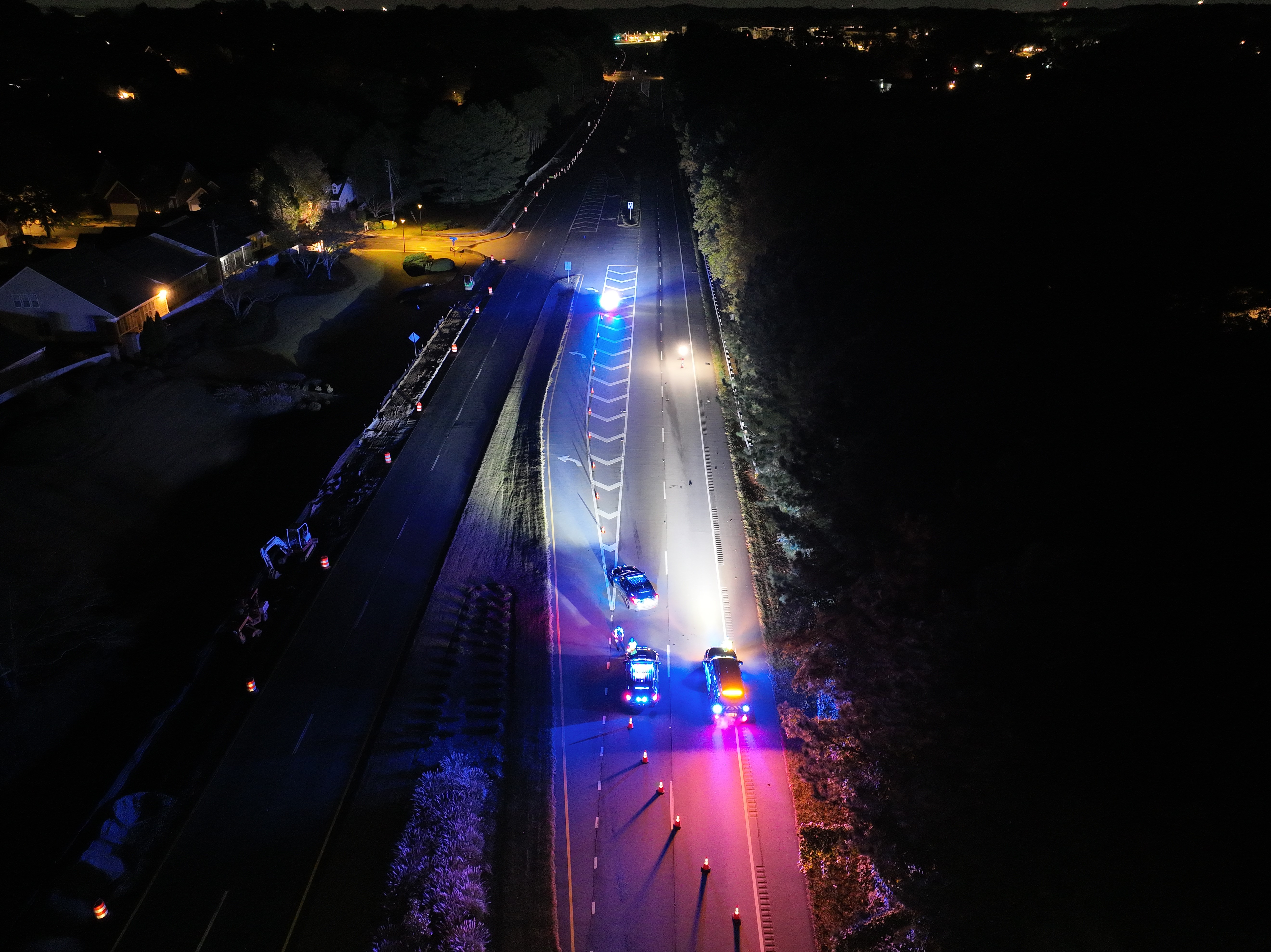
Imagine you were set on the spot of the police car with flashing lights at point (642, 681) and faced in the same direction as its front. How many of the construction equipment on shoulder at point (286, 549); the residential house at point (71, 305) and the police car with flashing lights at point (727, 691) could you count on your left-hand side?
2

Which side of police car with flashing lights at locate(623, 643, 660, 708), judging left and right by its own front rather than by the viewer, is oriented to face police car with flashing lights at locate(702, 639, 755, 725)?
right

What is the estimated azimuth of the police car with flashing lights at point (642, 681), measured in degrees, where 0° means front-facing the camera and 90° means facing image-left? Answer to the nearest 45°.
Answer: approximately 180°

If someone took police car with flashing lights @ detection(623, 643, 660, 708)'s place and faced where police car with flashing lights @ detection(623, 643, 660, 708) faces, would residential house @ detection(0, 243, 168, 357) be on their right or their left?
on their left

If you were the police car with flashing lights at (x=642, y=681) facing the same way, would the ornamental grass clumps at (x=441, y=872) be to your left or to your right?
on your left
